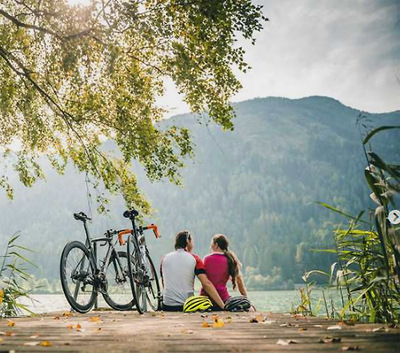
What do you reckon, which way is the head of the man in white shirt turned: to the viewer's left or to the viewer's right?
to the viewer's right

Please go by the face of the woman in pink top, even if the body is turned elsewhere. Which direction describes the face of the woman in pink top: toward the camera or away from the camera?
away from the camera

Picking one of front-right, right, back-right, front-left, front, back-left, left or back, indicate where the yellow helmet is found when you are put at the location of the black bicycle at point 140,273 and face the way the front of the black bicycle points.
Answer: right

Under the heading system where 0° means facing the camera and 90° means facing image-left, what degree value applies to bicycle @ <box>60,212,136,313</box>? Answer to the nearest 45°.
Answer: approximately 225°

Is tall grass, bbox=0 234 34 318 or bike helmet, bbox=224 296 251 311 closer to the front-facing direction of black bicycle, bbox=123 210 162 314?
the bike helmet
